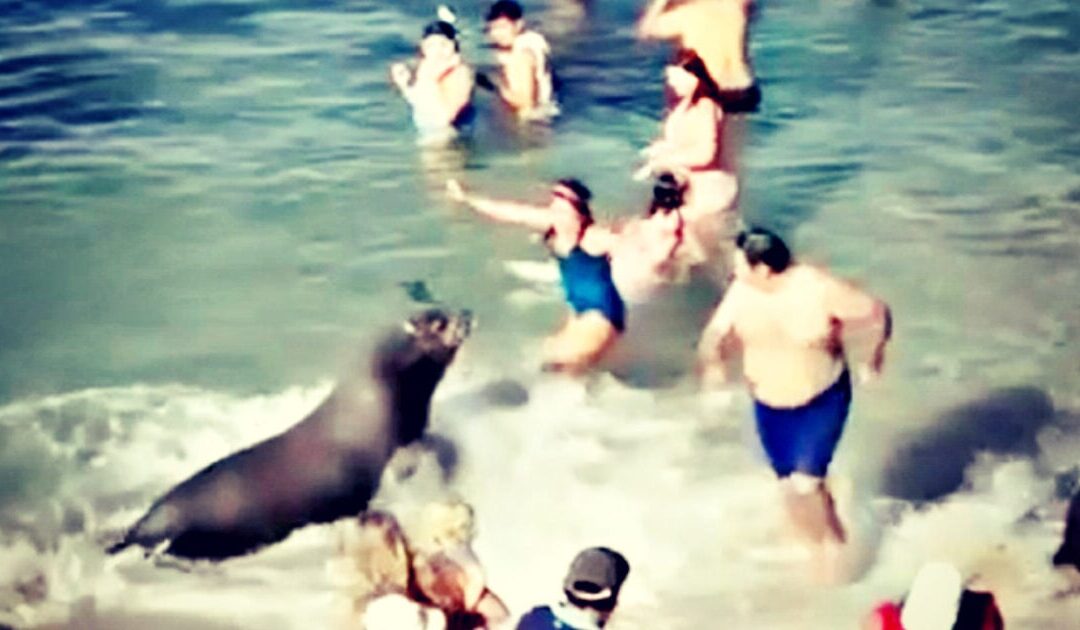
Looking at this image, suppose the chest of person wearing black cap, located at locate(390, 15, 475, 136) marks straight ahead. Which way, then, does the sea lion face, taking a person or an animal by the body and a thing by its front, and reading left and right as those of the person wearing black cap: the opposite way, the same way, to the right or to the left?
to the left

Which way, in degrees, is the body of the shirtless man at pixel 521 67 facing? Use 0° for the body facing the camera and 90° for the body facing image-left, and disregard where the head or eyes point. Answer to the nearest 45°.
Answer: approximately 45°

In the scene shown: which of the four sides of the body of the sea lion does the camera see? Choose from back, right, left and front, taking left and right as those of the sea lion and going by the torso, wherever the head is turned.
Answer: right

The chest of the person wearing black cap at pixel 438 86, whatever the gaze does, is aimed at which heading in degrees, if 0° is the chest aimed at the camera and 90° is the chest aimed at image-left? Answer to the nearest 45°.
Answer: approximately 0°

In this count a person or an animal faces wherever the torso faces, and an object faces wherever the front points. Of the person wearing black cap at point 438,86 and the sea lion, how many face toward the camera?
1
